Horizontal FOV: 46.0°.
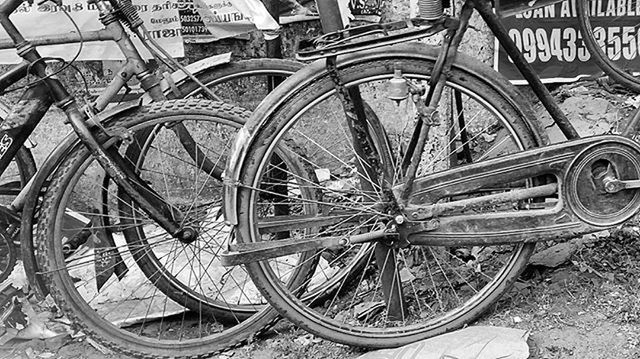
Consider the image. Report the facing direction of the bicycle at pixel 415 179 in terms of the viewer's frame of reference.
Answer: facing to the right of the viewer

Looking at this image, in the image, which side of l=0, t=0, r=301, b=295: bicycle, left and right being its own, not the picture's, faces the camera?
right

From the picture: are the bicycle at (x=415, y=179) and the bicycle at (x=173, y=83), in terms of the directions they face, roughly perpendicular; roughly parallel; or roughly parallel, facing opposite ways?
roughly parallel

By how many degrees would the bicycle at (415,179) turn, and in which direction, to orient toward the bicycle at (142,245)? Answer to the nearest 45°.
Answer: approximately 180°

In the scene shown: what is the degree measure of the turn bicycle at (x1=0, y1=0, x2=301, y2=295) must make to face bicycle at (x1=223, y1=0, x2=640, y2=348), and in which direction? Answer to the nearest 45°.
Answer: approximately 45° to its right

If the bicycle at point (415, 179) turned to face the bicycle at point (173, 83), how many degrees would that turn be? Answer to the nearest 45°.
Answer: approximately 180°

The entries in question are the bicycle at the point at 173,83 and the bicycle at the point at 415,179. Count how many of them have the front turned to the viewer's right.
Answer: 2
